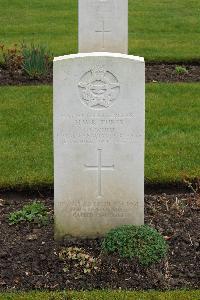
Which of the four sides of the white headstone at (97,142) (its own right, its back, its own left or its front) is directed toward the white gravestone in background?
back

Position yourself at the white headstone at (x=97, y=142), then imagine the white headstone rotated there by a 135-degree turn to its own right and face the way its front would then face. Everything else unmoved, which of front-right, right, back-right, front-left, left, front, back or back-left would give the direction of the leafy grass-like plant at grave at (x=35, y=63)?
front-right

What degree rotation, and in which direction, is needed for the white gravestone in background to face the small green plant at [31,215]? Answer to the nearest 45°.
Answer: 0° — it already faces it

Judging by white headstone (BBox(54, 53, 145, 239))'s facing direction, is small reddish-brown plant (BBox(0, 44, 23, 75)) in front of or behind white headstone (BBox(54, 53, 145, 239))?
behind

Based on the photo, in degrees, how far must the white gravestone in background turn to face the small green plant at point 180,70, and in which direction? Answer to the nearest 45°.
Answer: approximately 135° to its left

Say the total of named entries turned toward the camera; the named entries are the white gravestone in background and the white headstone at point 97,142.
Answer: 2

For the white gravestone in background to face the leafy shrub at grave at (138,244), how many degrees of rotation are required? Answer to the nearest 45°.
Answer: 0° — it already faces it

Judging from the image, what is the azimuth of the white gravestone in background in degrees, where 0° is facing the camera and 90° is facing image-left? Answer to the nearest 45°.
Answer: approximately 0°

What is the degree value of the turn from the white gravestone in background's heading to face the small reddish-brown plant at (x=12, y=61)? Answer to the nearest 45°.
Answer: approximately 135° to its right

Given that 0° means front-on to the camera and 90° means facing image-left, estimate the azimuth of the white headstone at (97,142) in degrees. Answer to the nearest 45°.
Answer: approximately 0°

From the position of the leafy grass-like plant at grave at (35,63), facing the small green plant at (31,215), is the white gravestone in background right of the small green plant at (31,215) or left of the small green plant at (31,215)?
left
